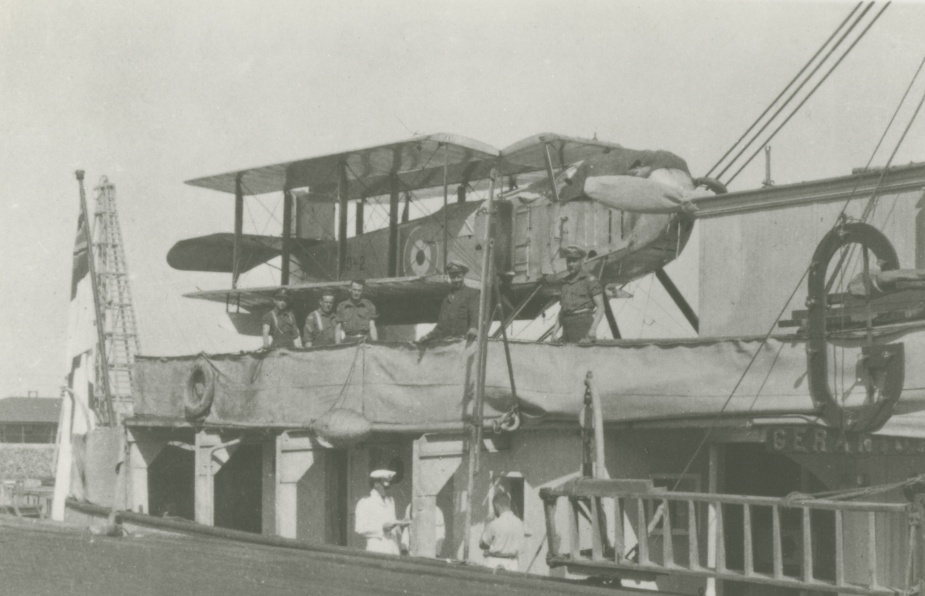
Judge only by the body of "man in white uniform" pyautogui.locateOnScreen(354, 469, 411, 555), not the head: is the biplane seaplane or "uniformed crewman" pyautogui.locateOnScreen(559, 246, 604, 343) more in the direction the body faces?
the uniformed crewman

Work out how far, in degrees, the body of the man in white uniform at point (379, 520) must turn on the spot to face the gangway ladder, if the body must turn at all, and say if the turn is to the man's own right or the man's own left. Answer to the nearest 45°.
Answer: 0° — they already face it

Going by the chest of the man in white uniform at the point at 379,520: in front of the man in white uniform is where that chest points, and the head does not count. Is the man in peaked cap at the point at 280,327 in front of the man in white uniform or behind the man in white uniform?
behind

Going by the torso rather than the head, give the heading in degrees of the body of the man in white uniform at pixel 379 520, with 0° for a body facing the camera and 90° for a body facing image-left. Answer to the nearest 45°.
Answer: approximately 315°

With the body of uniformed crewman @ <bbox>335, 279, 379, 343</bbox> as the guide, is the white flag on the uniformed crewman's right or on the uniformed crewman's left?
on the uniformed crewman's right

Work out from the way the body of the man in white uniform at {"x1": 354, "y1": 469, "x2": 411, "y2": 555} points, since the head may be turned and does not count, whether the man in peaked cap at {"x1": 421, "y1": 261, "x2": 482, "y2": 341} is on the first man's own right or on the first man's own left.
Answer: on the first man's own left

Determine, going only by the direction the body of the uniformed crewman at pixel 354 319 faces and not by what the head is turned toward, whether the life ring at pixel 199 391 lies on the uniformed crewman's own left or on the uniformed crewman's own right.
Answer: on the uniformed crewman's own right
